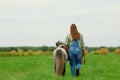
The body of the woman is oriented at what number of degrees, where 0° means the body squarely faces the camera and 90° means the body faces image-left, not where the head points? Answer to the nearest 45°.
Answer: approximately 180°
